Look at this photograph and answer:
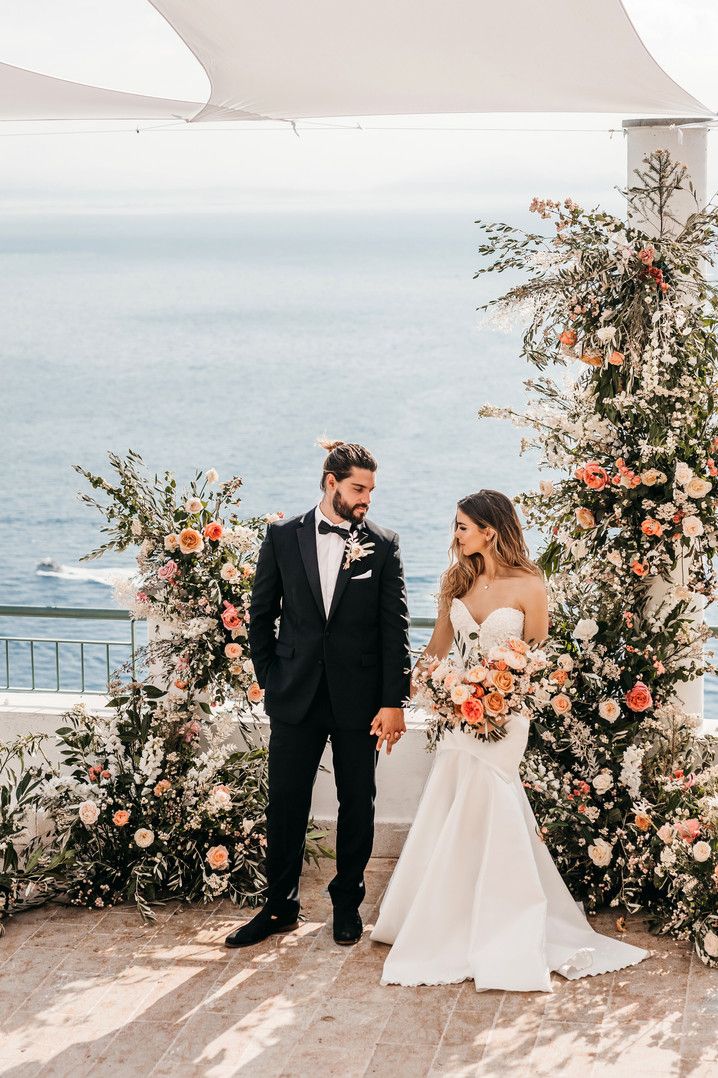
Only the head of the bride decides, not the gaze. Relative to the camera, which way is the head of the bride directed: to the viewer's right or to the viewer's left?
to the viewer's left

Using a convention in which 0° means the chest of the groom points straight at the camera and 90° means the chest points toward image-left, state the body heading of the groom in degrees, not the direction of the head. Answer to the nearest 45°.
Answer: approximately 0°

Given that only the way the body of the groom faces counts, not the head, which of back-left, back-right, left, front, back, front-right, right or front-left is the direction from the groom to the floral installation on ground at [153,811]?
back-right

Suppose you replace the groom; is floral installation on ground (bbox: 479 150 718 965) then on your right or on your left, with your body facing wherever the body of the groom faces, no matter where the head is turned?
on your left
